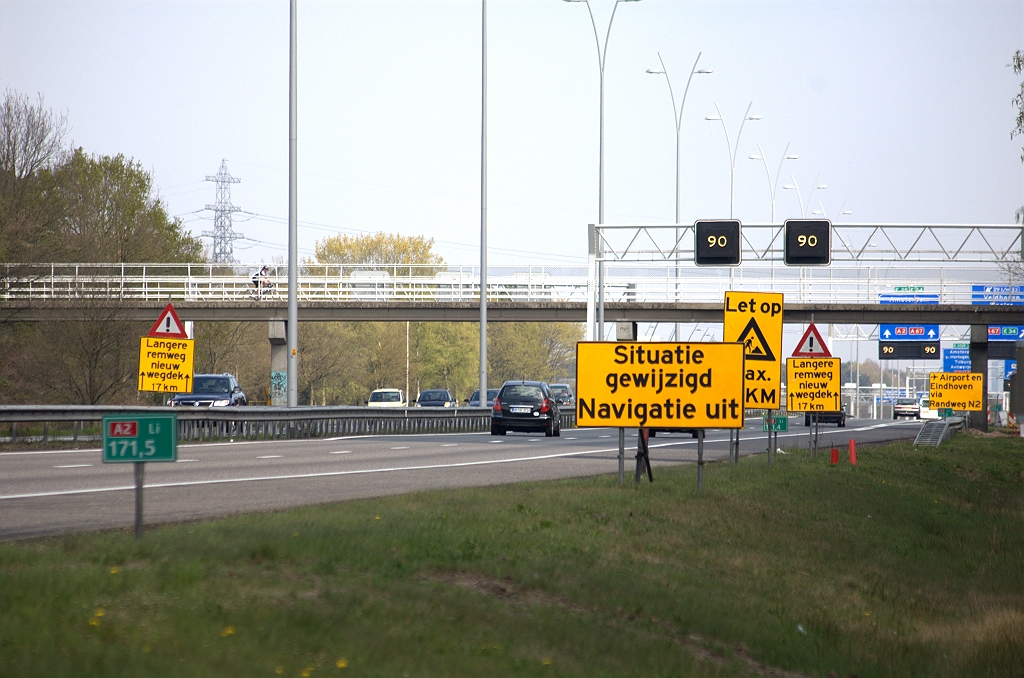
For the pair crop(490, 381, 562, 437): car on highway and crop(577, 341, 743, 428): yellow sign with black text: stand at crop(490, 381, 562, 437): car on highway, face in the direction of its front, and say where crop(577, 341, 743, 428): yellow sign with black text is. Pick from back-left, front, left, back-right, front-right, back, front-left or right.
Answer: back

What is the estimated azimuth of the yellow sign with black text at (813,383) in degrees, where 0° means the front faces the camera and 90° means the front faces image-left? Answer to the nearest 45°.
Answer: approximately 0°

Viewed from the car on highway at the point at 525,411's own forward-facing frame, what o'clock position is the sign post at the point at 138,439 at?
The sign post is roughly at 6 o'clock from the car on highway.

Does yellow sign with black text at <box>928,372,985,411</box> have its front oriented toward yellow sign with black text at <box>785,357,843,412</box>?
yes

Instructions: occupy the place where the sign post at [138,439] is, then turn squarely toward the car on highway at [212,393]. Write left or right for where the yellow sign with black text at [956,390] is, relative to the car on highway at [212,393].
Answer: right

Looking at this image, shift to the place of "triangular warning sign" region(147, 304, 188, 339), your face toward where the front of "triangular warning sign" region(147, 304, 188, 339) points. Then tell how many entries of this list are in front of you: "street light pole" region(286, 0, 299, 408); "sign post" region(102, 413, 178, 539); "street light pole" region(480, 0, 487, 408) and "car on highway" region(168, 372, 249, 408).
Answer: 1

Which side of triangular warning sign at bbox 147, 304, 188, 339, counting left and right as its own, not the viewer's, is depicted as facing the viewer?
front

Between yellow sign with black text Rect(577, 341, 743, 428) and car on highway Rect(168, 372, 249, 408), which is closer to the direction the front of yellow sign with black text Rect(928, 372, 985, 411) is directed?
the yellow sign with black text

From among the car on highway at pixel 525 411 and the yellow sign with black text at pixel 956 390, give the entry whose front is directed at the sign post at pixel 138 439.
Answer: the yellow sign with black text

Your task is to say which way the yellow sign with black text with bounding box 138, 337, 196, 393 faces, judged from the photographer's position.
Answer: facing the viewer

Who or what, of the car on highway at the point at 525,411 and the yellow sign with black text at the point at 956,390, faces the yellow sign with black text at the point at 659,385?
the yellow sign with black text at the point at 956,390

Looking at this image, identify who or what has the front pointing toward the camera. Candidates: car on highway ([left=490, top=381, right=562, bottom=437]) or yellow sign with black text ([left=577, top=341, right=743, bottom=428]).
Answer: the yellow sign with black text

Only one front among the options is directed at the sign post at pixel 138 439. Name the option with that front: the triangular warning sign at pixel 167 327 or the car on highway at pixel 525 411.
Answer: the triangular warning sign

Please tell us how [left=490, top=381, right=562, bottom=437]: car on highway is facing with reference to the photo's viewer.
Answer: facing away from the viewer

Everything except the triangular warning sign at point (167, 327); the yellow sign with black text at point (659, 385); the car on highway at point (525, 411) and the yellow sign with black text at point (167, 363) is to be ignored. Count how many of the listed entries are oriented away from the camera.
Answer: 1

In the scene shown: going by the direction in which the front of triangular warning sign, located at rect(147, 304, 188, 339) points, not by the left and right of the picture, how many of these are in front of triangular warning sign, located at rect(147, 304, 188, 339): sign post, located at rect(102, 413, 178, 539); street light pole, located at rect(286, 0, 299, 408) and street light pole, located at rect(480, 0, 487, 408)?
1

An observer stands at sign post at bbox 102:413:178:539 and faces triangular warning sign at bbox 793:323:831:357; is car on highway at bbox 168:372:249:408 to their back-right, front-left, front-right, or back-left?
front-left

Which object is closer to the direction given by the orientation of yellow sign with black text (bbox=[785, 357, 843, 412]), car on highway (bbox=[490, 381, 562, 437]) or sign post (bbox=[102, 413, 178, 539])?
the sign post

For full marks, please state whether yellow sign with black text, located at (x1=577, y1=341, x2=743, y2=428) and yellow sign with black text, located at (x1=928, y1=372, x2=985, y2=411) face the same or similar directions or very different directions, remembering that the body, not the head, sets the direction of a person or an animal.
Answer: same or similar directions
